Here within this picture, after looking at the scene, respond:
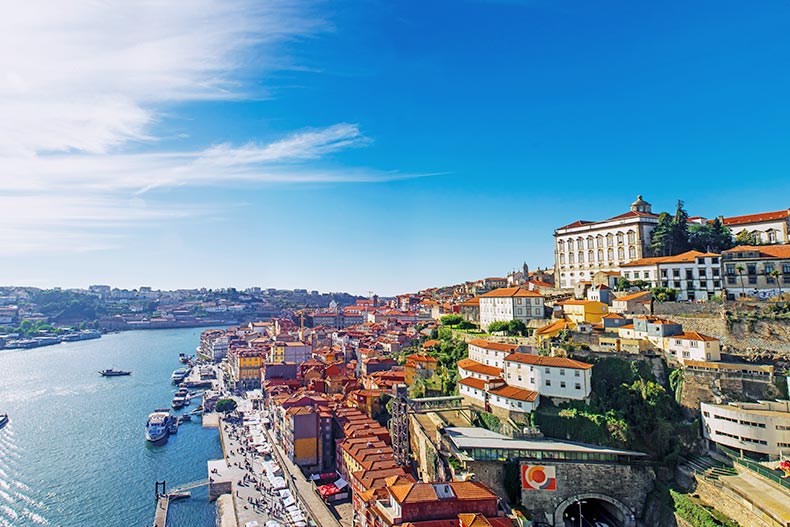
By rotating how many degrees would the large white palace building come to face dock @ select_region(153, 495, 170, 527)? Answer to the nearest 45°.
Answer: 0° — it already faces it

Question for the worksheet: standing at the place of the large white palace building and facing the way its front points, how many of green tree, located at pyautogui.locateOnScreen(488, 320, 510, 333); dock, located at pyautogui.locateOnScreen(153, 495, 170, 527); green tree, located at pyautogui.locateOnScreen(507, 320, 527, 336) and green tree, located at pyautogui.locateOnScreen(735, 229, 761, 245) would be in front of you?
3

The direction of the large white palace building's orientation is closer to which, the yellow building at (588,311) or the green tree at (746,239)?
the yellow building

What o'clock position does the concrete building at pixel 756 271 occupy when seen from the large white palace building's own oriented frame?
The concrete building is roughly at 9 o'clock from the large white palace building.

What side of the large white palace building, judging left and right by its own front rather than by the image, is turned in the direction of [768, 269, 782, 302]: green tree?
left

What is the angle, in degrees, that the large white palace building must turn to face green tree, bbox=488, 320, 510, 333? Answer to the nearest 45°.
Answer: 0° — it already faces it

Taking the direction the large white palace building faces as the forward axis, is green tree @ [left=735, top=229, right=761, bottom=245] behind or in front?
behind

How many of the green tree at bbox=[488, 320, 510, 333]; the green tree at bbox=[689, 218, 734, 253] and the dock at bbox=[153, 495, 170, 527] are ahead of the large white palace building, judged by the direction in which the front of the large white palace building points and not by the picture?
2

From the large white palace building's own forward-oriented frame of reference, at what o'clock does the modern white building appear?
The modern white building is roughly at 10 o'clock from the large white palace building.

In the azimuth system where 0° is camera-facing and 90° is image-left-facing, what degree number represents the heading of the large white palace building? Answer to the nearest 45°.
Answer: approximately 45°

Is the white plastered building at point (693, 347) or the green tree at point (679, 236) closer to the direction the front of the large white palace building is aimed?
the white plastered building

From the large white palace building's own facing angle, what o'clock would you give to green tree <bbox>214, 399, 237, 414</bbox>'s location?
The green tree is roughly at 1 o'clock from the large white palace building.

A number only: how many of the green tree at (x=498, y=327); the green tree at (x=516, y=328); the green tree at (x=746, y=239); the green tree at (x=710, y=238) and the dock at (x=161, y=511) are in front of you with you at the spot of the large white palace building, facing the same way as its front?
3

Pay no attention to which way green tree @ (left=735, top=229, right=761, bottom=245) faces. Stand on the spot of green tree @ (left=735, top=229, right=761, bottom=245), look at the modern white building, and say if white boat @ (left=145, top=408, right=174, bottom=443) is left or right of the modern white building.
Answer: right

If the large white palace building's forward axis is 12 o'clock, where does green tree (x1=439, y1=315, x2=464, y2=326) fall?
The green tree is roughly at 1 o'clock from the large white palace building.

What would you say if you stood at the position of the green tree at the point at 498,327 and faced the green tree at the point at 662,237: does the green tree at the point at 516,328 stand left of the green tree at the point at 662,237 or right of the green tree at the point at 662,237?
right
